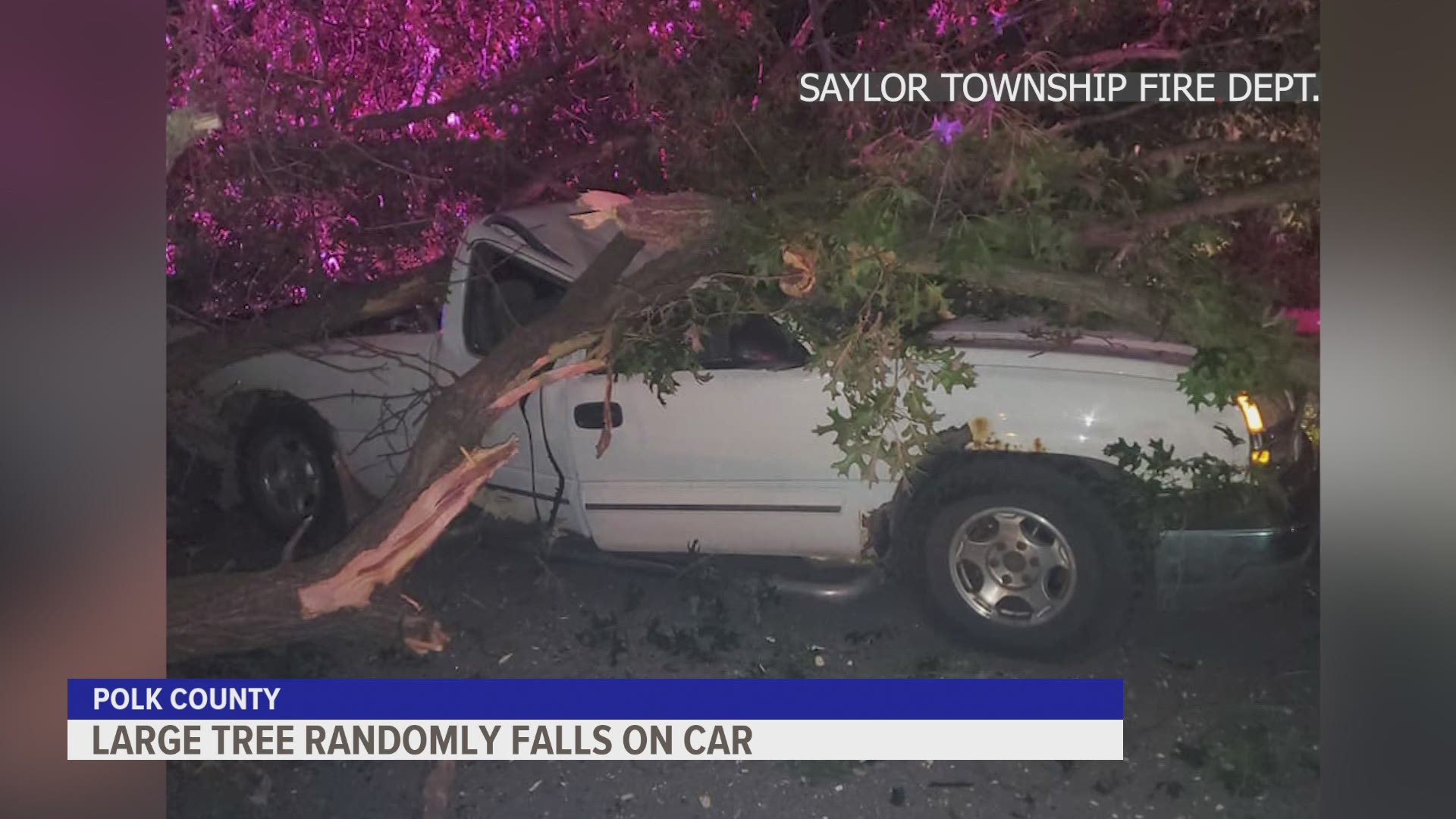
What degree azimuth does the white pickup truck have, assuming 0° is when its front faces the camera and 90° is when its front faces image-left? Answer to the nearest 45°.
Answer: approximately 315°

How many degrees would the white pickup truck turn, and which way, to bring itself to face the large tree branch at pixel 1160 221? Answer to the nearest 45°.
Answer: approximately 45° to its left
